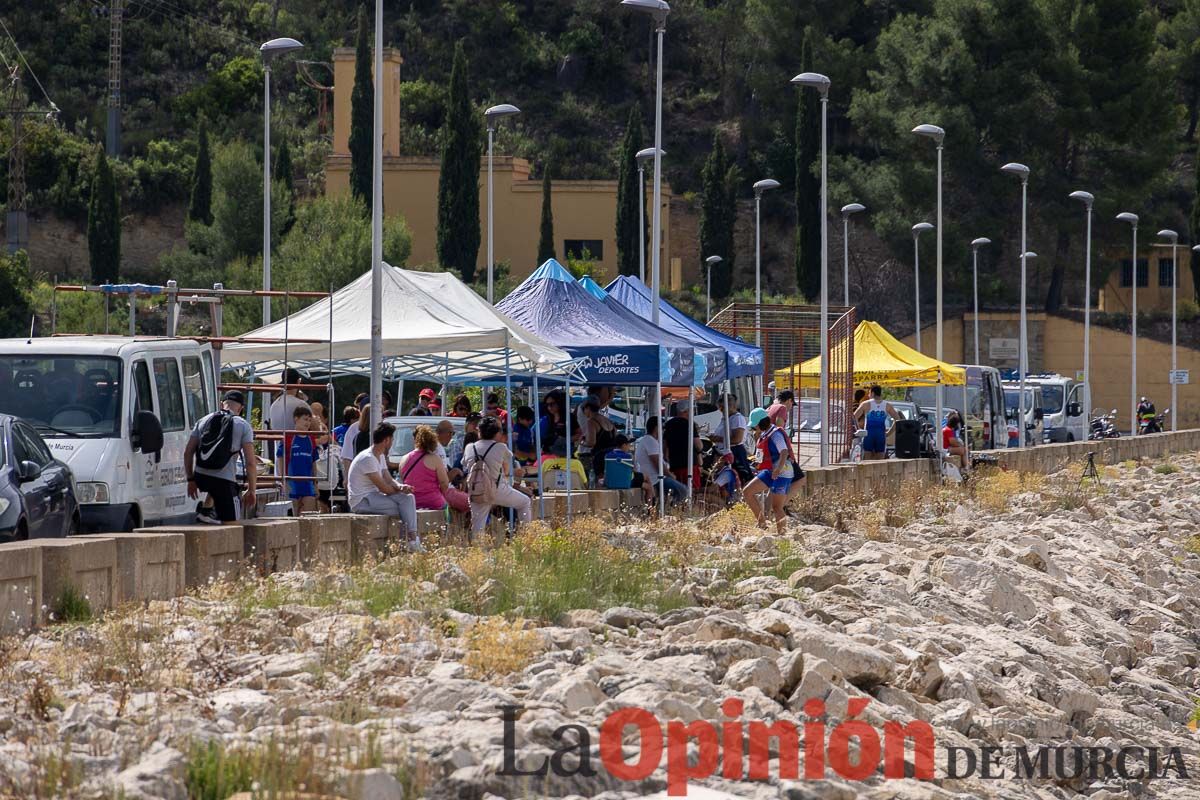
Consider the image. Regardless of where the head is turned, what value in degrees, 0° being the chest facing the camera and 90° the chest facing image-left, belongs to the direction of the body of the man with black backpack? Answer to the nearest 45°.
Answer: approximately 225°

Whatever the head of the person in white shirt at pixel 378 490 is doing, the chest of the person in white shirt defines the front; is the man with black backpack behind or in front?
behind

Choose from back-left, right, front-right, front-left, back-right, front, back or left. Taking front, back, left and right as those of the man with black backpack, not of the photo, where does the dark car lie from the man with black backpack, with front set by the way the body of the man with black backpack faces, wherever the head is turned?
back

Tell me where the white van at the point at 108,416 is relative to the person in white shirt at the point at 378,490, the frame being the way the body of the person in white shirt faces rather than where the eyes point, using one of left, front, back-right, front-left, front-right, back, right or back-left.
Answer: back

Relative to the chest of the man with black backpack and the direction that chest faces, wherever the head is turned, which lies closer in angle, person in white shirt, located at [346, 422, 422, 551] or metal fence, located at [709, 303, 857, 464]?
the metal fence

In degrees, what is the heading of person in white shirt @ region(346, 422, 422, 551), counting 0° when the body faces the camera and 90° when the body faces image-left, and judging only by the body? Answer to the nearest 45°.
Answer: approximately 270°

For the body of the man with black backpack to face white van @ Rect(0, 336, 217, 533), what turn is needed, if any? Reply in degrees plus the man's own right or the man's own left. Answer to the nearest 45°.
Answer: approximately 135° to the man's own left

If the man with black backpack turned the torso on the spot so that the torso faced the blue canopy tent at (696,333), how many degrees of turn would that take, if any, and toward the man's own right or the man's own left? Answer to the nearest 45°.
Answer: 0° — they already face it

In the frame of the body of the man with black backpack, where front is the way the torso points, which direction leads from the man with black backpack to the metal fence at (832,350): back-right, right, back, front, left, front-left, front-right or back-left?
front
